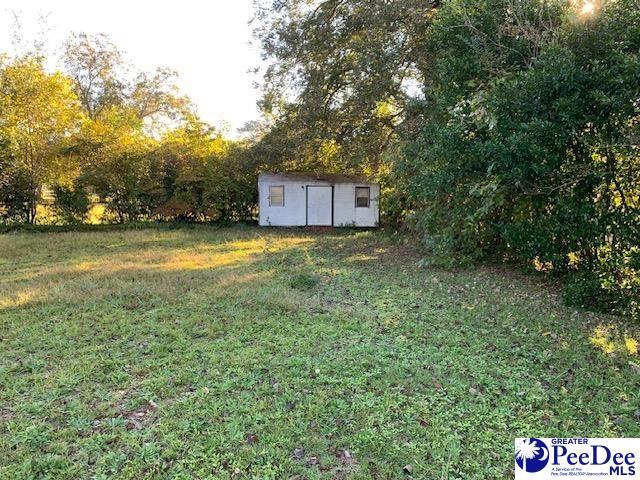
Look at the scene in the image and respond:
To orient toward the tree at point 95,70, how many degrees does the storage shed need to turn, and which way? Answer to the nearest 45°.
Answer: approximately 135° to its right

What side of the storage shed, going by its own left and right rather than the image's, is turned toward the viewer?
front

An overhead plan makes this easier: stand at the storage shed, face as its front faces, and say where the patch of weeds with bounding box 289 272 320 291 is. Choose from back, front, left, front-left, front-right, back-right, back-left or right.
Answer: front

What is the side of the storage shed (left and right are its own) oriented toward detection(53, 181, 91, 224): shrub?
right

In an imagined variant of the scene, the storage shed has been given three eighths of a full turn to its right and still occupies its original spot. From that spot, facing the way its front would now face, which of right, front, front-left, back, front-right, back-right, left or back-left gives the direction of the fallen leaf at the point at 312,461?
back-left
